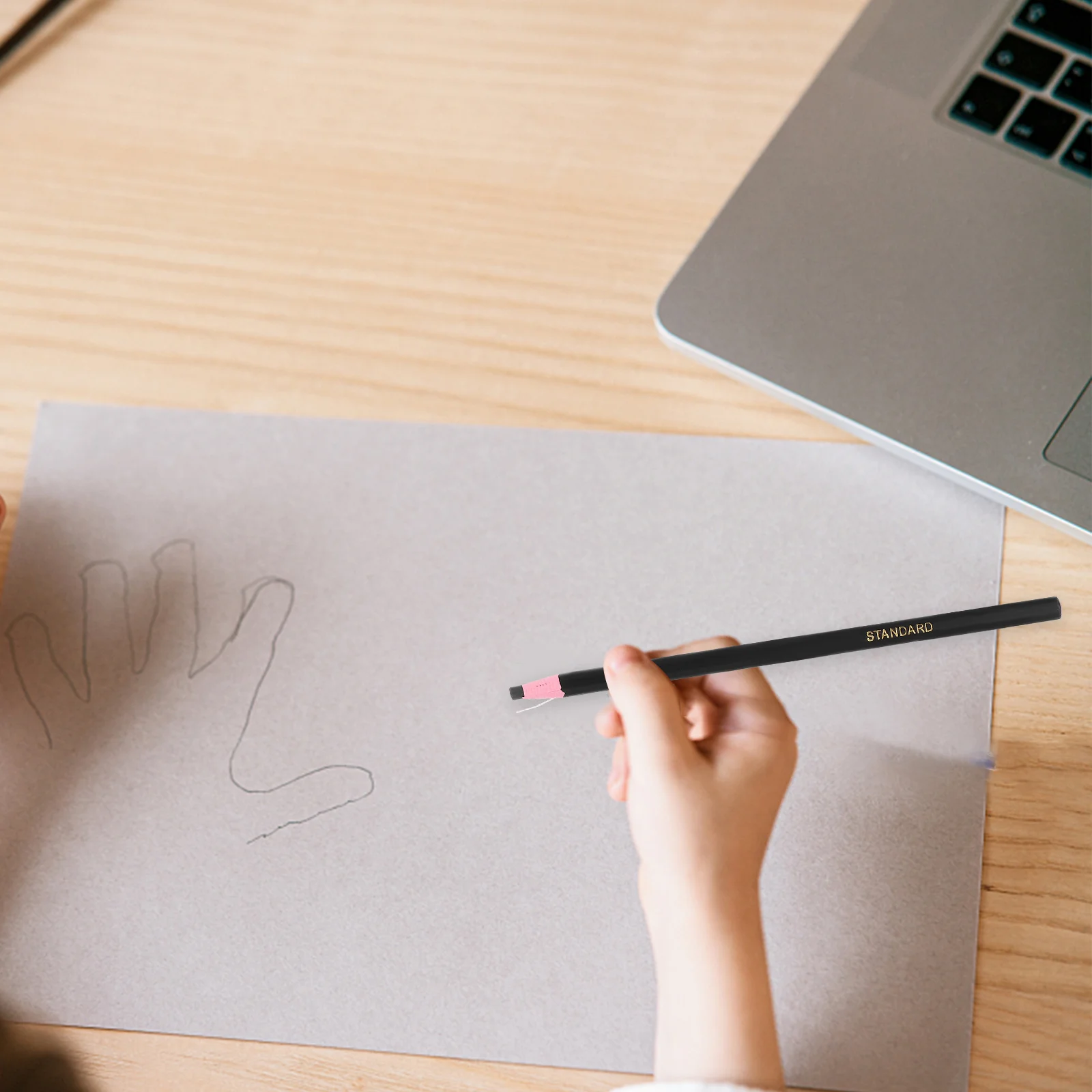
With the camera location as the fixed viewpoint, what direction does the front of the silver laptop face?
facing the viewer and to the left of the viewer
